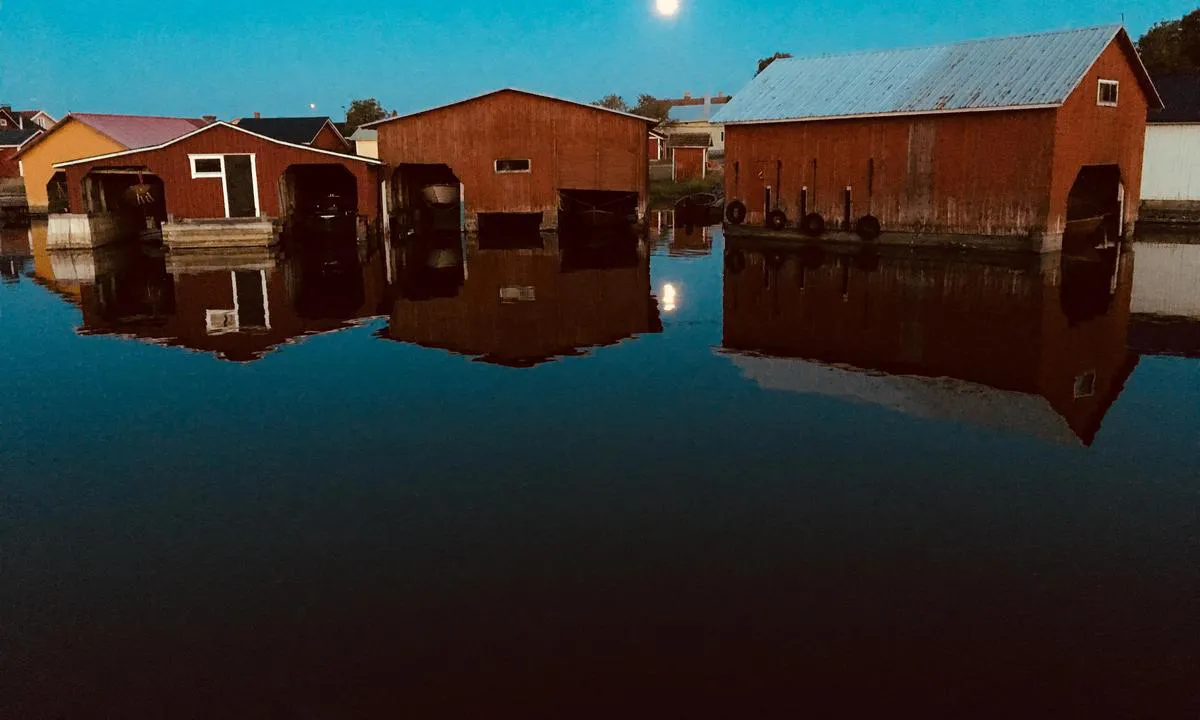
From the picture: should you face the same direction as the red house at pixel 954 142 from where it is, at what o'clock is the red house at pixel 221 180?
the red house at pixel 221 180 is roughly at 4 o'clock from the red house at pixel 954 142.

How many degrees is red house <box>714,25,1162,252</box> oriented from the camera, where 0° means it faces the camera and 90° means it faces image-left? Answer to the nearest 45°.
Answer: approximately 315°

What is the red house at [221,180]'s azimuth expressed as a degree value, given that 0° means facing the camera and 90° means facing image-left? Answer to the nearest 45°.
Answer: approximately 0°

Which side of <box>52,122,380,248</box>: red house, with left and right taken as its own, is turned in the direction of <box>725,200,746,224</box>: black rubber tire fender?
left

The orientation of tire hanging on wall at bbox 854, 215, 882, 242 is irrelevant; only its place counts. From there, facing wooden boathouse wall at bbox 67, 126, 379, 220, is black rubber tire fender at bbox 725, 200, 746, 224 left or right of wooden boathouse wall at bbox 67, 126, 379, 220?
right

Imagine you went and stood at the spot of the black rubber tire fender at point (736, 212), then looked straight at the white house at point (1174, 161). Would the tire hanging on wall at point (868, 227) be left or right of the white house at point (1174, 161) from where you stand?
right

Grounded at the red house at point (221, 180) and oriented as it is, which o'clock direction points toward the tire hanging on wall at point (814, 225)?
The tire hanging on wall is roughly at 10 o'clock from the red house.

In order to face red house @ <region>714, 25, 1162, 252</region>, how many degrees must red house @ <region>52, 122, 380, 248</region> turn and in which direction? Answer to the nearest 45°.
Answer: approximately 45° to its left
